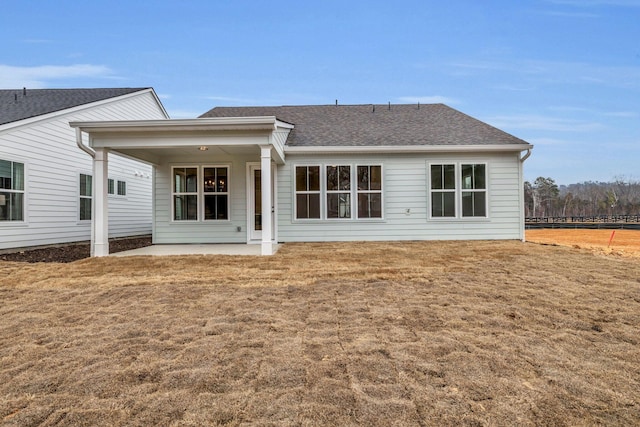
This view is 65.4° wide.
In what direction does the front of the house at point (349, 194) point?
away from the camera

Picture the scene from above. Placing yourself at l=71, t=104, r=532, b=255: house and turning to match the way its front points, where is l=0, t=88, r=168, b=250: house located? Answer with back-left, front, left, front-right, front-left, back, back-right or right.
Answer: left
